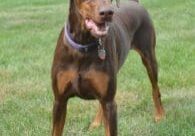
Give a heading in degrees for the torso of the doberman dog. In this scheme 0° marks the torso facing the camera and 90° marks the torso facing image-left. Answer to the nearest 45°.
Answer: approximately 45°
